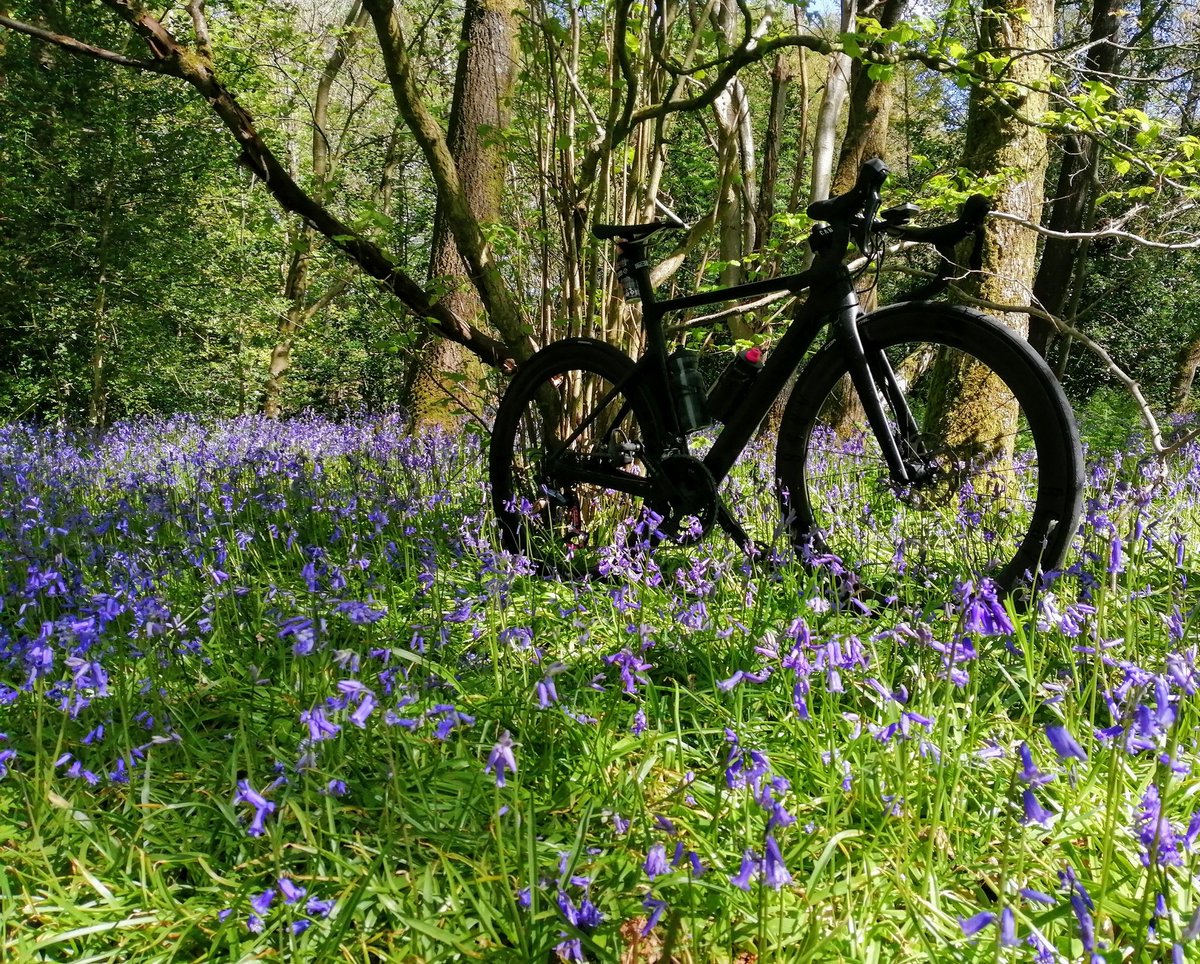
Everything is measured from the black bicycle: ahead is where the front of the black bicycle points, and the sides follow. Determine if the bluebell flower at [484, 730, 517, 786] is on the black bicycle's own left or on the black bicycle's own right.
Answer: on the black bicycle's own right

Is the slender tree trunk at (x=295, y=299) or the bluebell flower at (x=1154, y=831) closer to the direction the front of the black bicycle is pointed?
the bluebell flower

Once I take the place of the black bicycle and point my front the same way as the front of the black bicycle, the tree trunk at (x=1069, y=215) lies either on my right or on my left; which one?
on my left

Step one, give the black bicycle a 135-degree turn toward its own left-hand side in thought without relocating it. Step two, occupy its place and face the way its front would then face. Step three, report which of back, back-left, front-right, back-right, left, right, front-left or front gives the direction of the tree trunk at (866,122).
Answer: front

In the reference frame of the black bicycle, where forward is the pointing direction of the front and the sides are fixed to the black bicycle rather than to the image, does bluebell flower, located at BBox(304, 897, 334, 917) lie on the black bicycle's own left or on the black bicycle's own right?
on the black bicycle's own right

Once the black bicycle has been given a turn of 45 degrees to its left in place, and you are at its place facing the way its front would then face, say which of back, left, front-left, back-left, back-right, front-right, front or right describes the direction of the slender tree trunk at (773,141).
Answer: left

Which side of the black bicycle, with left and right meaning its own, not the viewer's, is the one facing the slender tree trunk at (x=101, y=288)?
back

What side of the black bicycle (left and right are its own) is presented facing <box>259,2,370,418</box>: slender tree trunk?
back

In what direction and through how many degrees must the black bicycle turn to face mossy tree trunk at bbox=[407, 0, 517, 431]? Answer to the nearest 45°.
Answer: approximately 180°

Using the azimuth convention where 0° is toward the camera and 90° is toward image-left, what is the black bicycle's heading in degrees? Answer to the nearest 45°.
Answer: approximately 315°
